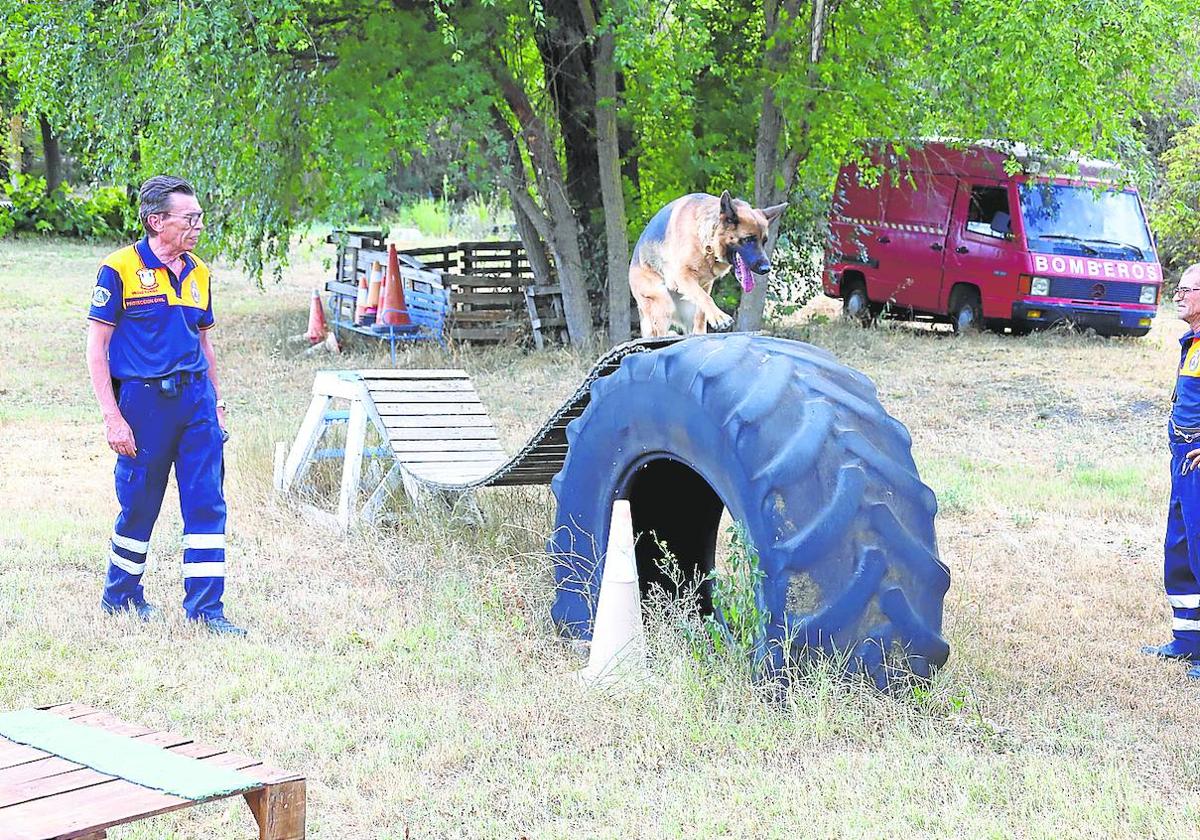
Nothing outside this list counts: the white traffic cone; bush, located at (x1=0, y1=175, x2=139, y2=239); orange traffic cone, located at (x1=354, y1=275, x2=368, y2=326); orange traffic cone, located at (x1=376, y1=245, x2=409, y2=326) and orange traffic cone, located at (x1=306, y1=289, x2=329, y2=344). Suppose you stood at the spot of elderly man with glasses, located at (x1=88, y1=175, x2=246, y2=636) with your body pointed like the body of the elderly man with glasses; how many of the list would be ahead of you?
1

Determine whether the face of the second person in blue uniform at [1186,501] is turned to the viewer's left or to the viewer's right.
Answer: to the viewer's left

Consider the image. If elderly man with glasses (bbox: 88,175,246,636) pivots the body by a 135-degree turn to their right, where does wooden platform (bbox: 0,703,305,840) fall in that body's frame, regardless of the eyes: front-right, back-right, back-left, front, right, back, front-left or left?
left

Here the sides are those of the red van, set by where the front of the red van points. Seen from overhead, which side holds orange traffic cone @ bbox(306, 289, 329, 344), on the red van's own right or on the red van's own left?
on the red van's own right

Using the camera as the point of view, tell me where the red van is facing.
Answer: facing the viewer and to the right of the viewer

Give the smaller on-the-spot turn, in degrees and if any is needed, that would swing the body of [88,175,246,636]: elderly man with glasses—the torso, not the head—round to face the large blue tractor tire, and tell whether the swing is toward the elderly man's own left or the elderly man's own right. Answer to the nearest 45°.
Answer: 0° — they already face it

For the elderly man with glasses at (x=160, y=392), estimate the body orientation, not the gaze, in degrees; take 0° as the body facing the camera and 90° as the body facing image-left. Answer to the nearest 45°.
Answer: approximately 315°

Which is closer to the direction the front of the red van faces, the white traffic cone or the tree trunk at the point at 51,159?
the white traffic cone

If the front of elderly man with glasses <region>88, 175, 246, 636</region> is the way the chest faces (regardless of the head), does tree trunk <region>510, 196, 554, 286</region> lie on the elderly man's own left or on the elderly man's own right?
on the elderly man's own left

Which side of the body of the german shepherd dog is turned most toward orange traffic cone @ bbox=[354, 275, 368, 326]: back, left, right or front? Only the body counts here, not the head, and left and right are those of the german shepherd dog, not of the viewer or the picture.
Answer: back

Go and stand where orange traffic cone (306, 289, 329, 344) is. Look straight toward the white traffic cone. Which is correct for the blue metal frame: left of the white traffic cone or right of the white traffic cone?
left

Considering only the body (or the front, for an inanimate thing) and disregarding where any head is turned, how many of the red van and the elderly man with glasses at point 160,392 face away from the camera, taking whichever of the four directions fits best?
0

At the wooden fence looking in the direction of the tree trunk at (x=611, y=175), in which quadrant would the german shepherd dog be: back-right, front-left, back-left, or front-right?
front-right

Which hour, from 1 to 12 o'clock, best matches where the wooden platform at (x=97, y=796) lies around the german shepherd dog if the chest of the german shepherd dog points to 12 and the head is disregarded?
The wooden platform is roughly at 2 o'clock from the german shepherd dog.

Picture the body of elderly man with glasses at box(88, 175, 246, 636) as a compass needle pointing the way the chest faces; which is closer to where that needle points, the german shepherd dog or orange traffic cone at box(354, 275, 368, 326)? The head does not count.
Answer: the german shepherd dog

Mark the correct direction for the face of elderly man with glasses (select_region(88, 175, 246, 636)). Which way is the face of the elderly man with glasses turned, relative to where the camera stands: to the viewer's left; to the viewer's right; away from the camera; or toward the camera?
to the viewer's right

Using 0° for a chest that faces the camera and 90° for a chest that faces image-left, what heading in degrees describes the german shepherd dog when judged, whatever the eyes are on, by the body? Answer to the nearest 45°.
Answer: approximately 315°
